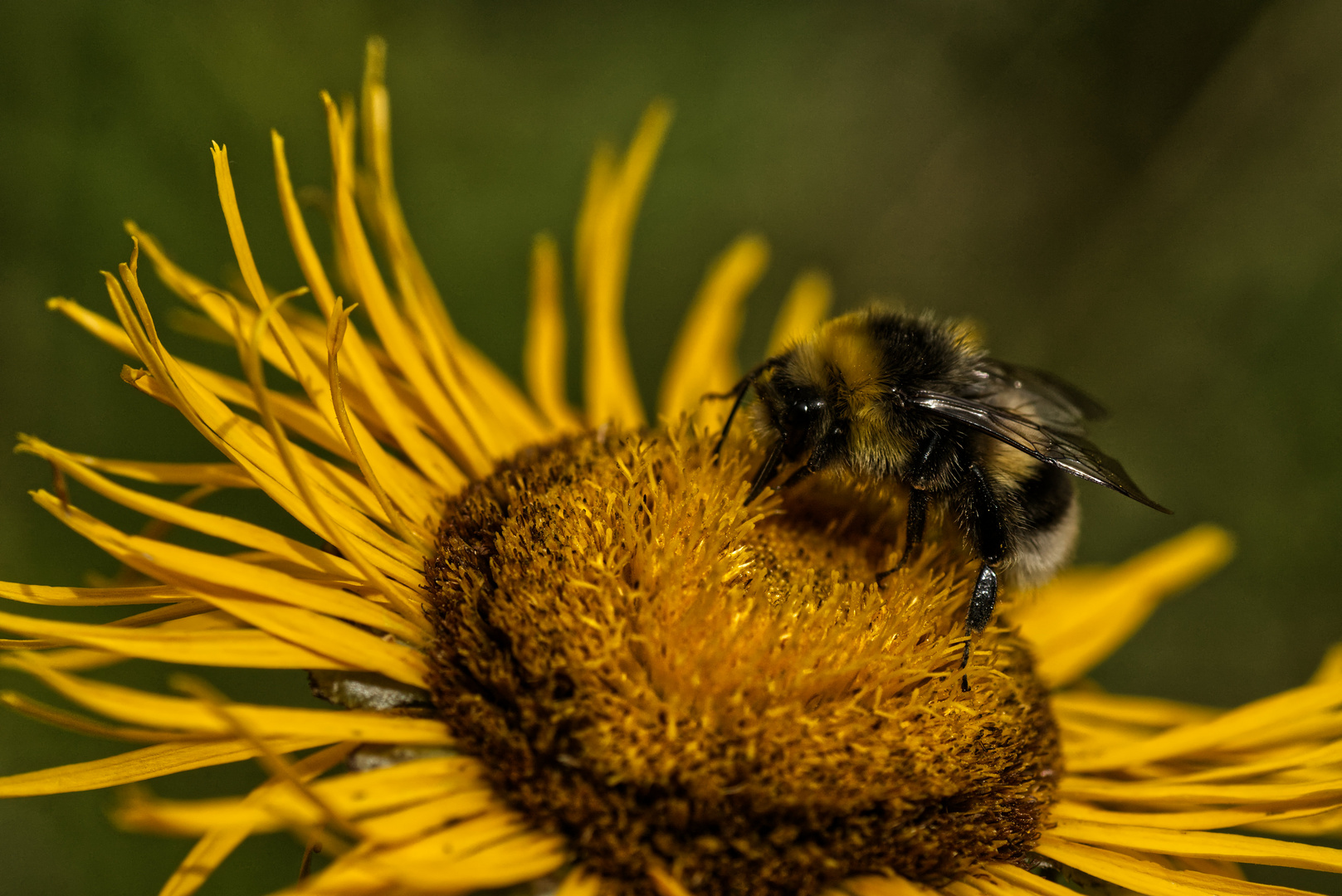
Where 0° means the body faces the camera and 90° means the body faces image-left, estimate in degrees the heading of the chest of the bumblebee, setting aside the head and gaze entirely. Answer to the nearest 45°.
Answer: approximately 90°
